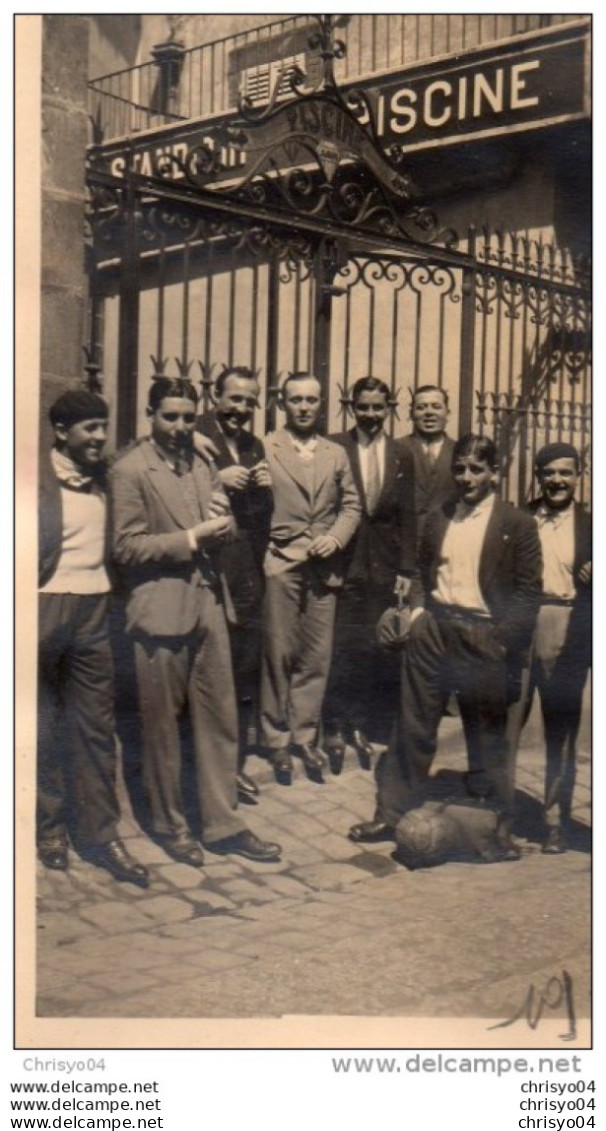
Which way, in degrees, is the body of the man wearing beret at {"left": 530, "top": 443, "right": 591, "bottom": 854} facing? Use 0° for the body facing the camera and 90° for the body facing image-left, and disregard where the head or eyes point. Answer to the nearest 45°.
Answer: approximately 0°

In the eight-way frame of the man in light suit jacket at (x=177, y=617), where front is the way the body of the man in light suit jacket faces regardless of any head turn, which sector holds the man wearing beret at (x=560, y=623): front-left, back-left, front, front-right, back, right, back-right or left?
front-left

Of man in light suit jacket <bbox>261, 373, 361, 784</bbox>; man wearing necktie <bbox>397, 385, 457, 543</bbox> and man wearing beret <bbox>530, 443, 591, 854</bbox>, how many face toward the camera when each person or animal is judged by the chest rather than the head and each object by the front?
3

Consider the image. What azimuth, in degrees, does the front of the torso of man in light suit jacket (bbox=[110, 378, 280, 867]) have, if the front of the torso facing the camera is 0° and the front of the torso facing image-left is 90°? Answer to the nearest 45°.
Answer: approximately 315°
